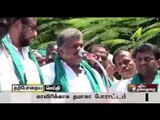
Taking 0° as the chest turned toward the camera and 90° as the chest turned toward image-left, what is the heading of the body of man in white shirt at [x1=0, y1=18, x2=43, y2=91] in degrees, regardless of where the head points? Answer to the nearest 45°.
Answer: approximately 315°

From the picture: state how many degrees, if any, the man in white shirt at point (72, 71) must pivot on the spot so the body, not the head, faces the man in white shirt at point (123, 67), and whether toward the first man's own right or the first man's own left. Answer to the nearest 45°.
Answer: approximately 45° to the first man's own left

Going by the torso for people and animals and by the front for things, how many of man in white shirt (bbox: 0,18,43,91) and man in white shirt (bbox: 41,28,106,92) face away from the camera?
0

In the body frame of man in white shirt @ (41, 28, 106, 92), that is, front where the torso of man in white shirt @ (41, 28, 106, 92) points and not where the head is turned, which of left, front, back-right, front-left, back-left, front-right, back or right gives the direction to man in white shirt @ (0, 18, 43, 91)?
back-right

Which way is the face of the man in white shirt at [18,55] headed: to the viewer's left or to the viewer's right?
to the viewer's right

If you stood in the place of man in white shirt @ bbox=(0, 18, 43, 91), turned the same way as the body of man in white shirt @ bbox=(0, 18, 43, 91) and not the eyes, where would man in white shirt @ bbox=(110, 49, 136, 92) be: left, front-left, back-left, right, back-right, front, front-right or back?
front-left
